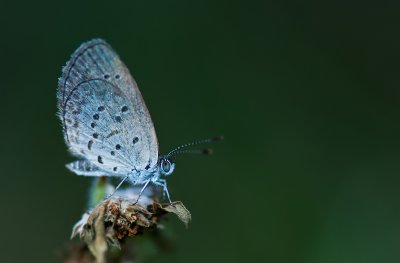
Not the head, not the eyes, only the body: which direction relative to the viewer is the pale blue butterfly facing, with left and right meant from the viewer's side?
facing to the right of the viewer
